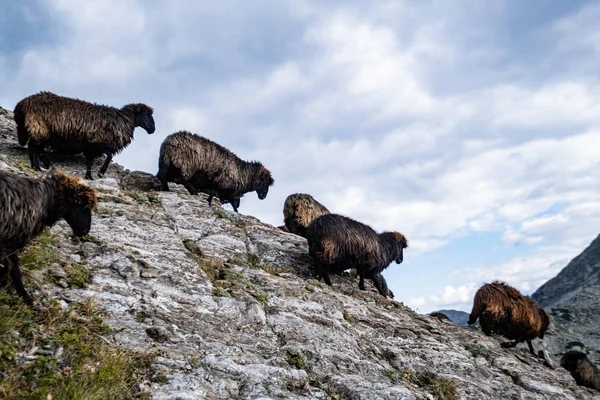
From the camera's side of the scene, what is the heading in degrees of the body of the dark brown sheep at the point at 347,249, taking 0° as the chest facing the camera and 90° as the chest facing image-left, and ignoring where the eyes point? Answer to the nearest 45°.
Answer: approximately 270°

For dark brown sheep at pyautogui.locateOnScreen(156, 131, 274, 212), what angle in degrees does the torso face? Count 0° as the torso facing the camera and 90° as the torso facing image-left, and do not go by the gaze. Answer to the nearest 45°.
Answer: approximately 270°

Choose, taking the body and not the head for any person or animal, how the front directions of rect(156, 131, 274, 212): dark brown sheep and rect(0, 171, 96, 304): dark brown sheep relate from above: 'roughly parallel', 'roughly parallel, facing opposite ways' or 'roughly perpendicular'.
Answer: roughly parallel

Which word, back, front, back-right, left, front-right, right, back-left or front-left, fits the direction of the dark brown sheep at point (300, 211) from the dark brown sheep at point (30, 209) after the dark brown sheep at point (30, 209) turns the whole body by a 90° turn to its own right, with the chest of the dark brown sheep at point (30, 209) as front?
back-left

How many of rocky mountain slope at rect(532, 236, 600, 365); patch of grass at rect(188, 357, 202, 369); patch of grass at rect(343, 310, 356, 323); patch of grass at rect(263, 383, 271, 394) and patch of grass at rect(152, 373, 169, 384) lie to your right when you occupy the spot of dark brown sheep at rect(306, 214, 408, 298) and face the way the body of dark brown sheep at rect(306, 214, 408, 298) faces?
4

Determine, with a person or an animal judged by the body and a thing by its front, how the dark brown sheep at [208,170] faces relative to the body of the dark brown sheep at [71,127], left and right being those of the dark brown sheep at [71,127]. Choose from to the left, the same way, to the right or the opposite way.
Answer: the same way

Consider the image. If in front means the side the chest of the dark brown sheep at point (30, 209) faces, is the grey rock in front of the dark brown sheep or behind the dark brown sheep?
in front

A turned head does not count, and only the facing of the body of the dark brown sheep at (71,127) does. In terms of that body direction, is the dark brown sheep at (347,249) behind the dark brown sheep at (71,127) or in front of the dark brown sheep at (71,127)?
in front

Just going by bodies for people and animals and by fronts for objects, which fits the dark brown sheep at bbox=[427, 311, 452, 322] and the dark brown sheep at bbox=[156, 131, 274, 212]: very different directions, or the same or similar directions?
same or similar directions

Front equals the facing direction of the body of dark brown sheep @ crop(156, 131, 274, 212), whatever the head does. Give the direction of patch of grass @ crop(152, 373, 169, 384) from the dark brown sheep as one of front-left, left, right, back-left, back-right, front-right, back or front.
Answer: right

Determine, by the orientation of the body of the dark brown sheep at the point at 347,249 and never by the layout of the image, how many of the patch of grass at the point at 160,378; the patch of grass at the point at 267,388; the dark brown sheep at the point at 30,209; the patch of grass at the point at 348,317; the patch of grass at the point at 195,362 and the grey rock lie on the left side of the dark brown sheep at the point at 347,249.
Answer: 0

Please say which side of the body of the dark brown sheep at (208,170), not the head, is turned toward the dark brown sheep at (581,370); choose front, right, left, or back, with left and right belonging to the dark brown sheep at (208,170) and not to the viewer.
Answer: front

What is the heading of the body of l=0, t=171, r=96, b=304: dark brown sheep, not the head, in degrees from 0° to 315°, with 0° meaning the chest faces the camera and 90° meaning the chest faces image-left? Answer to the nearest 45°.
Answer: approximately 270°

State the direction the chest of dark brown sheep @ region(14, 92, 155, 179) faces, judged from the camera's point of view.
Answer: to the viewer's right

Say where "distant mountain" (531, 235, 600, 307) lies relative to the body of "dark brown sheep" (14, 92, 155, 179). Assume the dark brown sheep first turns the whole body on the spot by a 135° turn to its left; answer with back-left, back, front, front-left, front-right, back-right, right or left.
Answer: back-right

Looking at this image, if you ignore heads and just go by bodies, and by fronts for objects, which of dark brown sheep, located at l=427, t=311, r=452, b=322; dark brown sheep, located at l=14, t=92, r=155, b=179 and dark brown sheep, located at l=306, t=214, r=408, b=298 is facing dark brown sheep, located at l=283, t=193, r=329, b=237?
dark brown sheep, located at l=14, t=92, r=155, b=179

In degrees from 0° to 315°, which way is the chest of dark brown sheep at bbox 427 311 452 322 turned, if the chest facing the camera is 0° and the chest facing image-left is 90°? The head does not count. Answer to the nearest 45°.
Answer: approximately 270°
